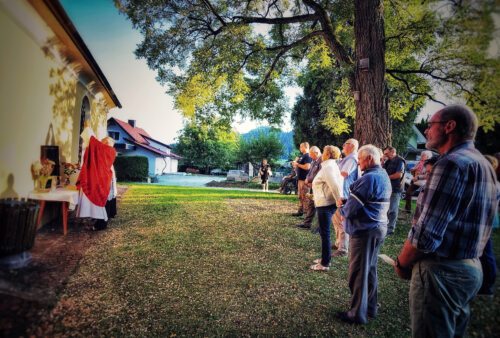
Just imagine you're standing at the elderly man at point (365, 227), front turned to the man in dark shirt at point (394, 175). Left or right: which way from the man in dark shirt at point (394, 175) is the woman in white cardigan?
left

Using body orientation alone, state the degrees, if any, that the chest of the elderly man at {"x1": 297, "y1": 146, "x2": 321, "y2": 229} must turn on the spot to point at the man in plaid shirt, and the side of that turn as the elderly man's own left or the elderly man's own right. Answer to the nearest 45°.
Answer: approximately 90° to the elderly man's own left

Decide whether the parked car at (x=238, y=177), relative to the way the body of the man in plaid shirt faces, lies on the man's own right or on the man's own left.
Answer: on the man's own right

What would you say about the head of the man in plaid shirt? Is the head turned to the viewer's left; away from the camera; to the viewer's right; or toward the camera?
to the viewer's left

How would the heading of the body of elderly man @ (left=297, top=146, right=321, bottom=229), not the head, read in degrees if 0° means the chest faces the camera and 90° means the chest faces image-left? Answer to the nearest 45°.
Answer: approximately 90°

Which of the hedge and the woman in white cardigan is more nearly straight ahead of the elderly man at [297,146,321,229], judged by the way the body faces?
the hedge

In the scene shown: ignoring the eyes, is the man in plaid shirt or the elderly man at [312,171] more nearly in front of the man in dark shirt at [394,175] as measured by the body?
the elderly man

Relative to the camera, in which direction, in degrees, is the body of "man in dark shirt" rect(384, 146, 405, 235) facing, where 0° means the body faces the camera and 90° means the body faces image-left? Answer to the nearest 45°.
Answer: approximately 45°

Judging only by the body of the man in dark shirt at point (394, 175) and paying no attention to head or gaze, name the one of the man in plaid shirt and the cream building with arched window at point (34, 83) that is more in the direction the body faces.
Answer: the cream building with arched window

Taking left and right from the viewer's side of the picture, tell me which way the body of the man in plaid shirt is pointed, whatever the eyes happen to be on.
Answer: facing to the left of the viewer

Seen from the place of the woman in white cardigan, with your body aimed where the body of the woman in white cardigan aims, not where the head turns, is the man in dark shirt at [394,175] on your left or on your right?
on your right

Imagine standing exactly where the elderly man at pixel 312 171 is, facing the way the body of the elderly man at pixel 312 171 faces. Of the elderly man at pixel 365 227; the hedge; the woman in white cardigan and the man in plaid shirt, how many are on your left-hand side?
3
